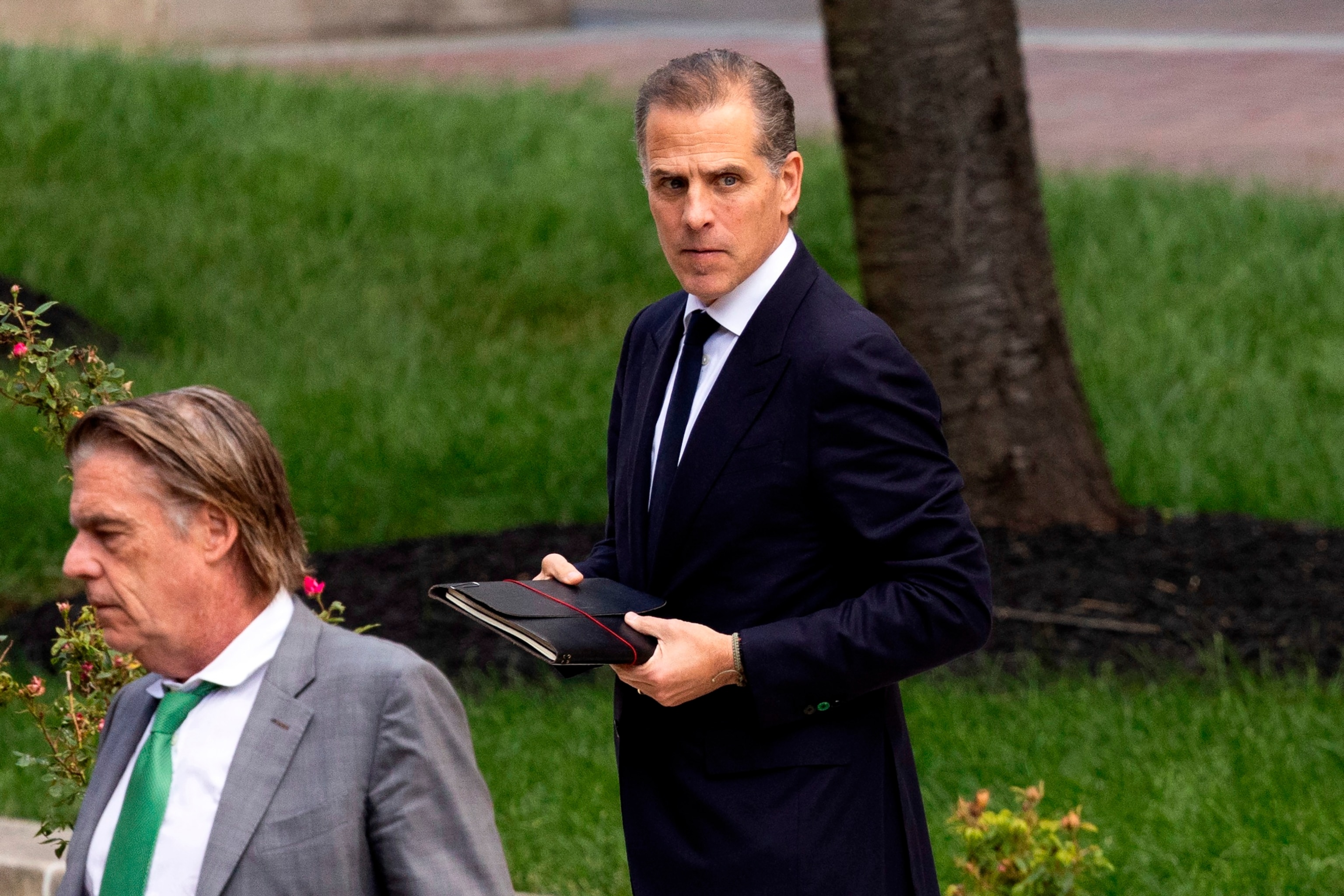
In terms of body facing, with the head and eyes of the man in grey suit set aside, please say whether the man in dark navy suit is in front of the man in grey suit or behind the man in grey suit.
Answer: behind

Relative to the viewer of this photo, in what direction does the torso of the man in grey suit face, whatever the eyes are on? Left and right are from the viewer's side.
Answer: facing the viewer and to the left of the viewer

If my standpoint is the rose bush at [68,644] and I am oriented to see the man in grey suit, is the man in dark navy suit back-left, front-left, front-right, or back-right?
front-left

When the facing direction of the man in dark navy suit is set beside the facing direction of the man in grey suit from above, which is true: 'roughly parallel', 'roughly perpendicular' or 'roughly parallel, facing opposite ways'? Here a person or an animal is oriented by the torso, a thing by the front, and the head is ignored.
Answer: roughly parallel

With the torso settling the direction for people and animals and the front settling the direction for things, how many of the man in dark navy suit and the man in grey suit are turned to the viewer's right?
0

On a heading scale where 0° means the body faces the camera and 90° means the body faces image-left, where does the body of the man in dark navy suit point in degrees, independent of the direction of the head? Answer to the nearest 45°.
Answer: approximately 45°

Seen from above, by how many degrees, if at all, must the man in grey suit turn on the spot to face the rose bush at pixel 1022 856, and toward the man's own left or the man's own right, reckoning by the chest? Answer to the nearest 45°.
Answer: approximately 180°

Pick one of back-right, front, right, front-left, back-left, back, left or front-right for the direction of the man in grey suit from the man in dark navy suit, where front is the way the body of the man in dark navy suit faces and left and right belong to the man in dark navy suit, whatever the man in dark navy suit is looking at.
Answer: front

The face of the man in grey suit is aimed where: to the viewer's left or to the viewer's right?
to the viewer's left
